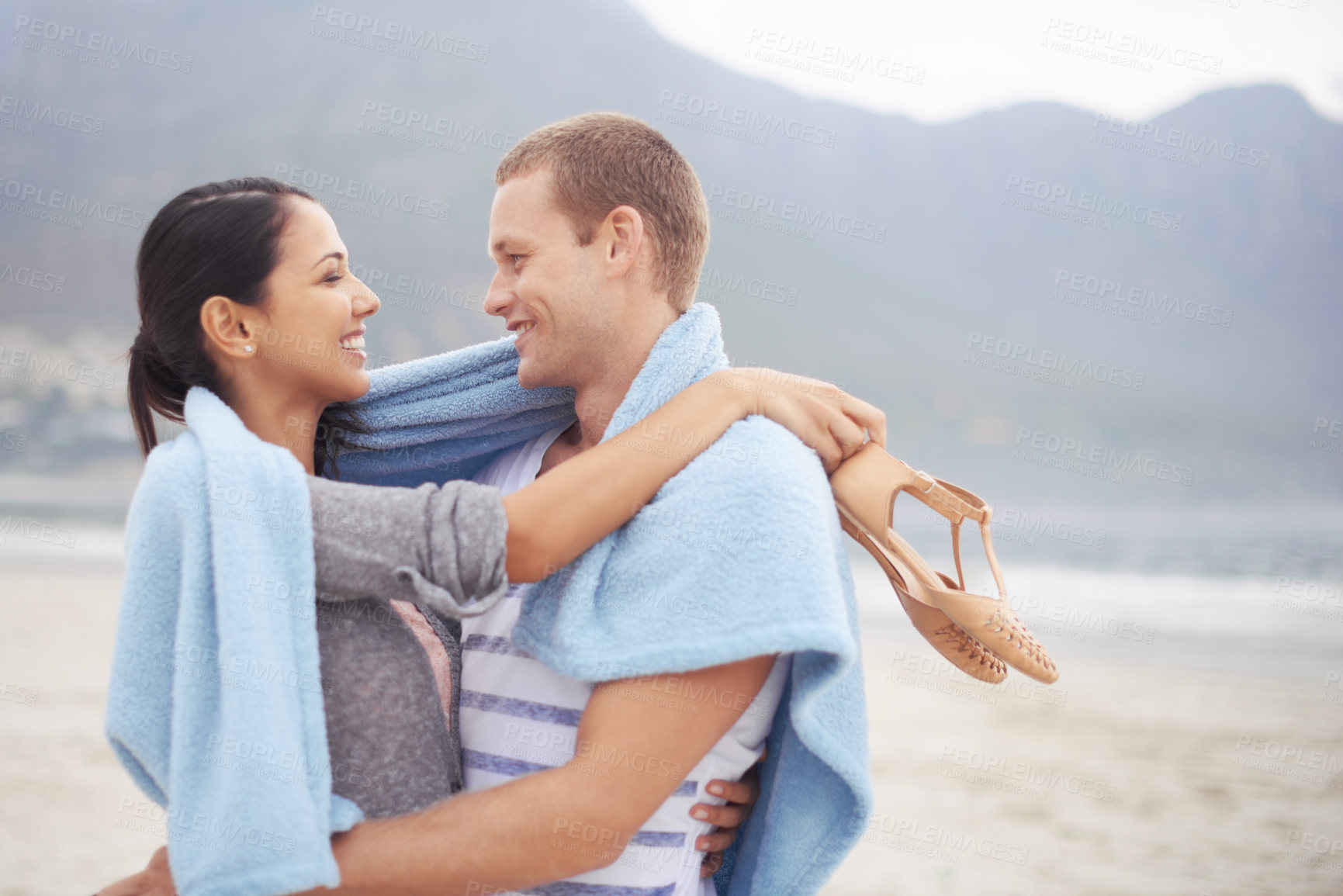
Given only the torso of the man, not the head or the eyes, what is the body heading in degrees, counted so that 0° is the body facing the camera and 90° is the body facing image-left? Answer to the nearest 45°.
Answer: approximately 90°

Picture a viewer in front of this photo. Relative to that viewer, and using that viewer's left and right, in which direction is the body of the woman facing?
facing to the right of the viewer

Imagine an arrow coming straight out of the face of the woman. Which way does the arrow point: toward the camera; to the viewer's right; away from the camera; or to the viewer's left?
to the viewer's right

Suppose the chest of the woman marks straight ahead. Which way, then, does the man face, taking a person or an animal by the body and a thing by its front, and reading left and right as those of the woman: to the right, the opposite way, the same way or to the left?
the opposite way
